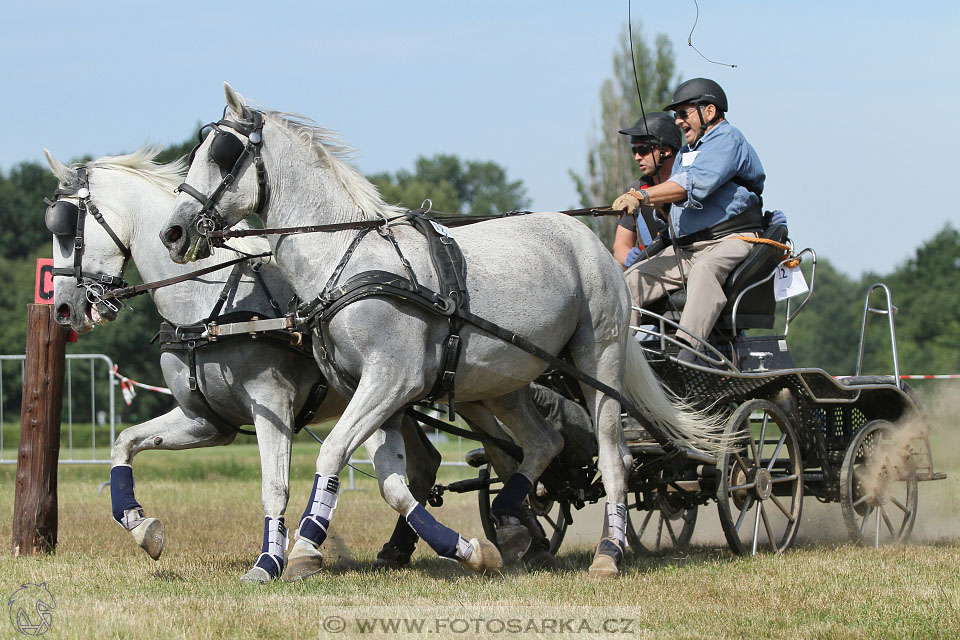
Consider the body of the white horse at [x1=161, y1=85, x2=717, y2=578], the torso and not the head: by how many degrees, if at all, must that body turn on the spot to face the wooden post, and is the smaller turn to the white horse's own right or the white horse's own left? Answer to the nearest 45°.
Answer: approximately 45° to the white horse's own right

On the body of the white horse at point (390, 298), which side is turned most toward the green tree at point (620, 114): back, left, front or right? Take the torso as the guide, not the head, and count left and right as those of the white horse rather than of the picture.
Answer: right

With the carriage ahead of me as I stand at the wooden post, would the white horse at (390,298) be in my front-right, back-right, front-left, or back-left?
front-right

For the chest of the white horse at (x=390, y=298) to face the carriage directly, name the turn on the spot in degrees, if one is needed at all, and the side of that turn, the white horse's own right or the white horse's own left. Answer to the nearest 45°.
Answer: approximately 135° to the white horse's own right

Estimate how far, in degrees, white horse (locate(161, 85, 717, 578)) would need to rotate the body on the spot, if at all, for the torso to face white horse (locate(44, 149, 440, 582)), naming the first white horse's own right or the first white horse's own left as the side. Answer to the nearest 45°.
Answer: approximately 45° to the first white horse's own right

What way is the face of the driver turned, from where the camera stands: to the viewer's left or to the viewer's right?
to the viewer's left

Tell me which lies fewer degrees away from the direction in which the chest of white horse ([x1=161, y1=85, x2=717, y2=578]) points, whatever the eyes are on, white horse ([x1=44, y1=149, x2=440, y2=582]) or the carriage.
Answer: the white horse

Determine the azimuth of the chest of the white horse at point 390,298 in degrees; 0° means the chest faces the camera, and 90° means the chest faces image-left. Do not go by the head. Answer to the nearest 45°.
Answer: approximately 90°

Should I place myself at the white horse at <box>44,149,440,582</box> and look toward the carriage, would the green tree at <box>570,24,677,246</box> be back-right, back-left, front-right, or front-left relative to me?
front-left

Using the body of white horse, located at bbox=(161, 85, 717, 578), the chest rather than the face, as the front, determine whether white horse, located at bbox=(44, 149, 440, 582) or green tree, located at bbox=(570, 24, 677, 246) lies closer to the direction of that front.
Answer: the white horse

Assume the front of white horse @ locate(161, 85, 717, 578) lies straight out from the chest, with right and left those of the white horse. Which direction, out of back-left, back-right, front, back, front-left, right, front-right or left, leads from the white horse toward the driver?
back-right
